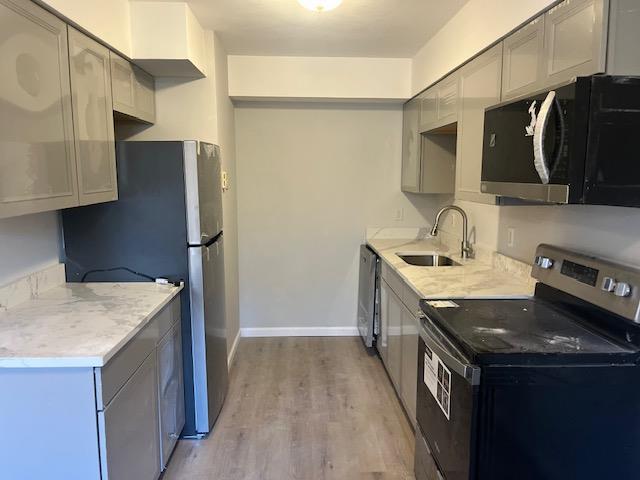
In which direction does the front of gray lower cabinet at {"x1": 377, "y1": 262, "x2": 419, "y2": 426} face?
to the viewer's left

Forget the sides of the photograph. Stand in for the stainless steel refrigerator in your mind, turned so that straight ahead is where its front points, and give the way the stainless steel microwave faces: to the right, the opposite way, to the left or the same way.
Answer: the opposite way

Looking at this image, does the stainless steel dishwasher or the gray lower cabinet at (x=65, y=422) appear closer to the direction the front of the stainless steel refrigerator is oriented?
the stainless steel dishwasher

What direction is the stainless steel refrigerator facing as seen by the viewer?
to the viewer's right

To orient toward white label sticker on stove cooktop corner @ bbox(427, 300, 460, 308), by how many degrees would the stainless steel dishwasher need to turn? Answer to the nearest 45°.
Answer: approximately 90° to its left

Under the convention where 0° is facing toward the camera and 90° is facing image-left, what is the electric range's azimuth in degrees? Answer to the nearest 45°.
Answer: approximately 45°

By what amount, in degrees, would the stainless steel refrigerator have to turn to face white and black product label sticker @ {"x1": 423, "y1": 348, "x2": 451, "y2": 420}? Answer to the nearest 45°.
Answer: approximately 45° to its right

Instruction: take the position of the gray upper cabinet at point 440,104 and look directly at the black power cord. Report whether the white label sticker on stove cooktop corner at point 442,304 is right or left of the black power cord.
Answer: left

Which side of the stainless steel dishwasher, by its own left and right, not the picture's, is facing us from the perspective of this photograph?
left

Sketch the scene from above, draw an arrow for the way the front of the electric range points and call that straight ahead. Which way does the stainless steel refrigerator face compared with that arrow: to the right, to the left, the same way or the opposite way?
the opposite way
